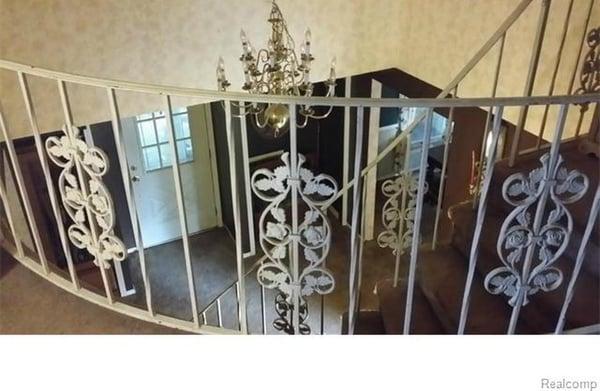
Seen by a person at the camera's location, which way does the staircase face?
facing to the left of the viewer
